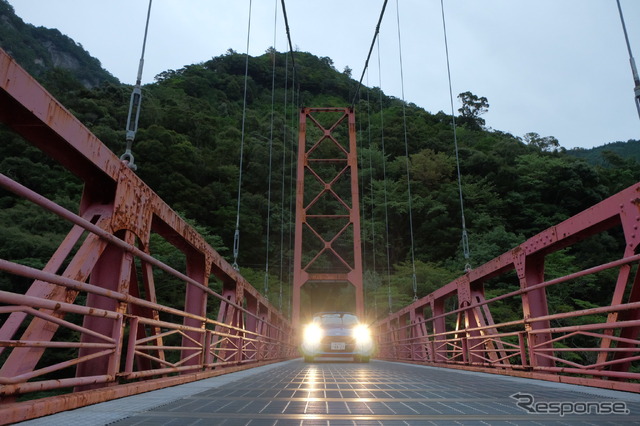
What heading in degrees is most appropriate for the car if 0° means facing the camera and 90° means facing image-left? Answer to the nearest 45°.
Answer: approximately 0°
